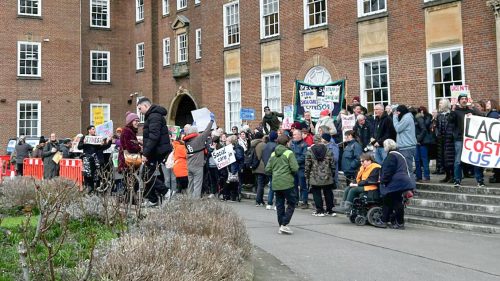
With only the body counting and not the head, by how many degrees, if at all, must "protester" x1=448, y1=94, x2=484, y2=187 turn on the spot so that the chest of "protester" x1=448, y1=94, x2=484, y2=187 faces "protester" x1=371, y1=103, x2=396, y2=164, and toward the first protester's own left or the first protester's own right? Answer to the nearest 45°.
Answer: approximately 90° to the first protester's own right

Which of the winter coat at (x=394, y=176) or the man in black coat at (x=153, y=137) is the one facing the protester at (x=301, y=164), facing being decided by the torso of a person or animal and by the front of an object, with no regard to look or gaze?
the winter coat

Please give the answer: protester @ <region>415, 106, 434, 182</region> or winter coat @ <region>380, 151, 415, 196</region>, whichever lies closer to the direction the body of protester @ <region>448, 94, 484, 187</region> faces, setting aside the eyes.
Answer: the winter coat

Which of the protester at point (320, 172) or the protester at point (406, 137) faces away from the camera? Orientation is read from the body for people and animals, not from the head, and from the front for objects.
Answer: the protester at point (320, 172)

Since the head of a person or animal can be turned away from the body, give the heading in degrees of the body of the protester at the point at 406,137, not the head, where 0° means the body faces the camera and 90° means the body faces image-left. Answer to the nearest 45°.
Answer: approximately 90°

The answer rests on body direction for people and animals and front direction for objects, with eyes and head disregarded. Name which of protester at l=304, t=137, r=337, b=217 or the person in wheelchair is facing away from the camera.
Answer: the protester

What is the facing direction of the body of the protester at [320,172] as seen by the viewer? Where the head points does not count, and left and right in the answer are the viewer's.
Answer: facing away from the viewer

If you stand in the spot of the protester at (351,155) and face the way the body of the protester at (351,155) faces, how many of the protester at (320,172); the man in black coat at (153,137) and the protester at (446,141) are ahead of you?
2

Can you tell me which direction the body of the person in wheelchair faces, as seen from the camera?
to the viewer's left
